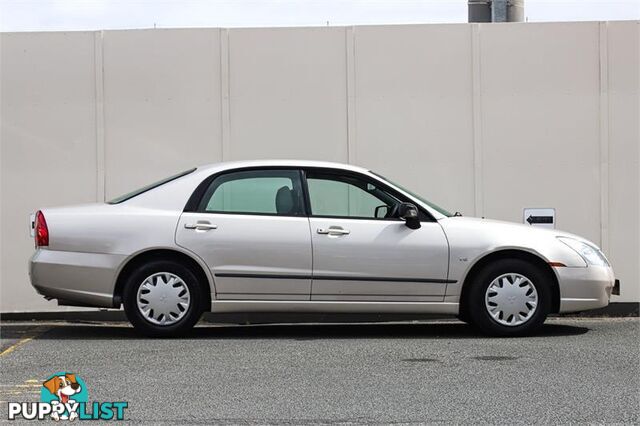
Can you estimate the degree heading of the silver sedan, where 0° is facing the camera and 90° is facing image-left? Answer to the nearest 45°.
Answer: approximately 270°
